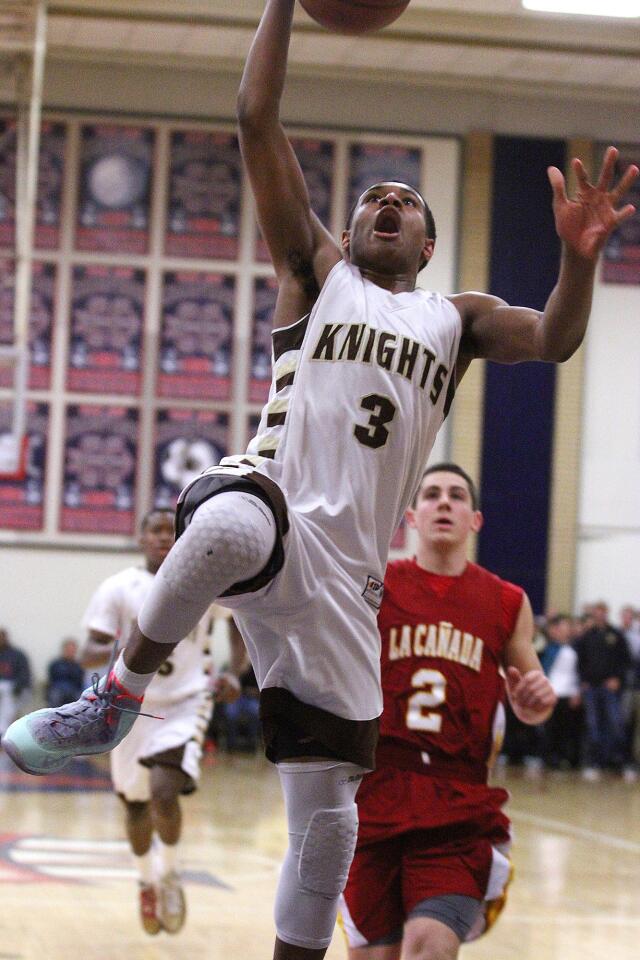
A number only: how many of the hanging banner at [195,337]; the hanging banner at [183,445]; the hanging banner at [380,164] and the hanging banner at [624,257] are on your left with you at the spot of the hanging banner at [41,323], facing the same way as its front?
4

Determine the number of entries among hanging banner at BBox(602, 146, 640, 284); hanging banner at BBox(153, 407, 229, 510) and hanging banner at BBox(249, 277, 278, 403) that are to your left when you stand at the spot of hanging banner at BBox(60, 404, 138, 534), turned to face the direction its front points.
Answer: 3

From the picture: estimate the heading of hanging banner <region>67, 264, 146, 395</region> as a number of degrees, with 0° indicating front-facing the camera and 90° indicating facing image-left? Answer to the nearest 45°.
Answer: approximately 0°

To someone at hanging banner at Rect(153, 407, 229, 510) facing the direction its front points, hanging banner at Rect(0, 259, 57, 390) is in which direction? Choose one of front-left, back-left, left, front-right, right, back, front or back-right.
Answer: right

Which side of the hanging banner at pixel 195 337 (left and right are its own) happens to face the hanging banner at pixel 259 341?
left

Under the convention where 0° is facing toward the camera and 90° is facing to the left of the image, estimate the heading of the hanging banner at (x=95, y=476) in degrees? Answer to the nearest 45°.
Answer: approximately 0°
